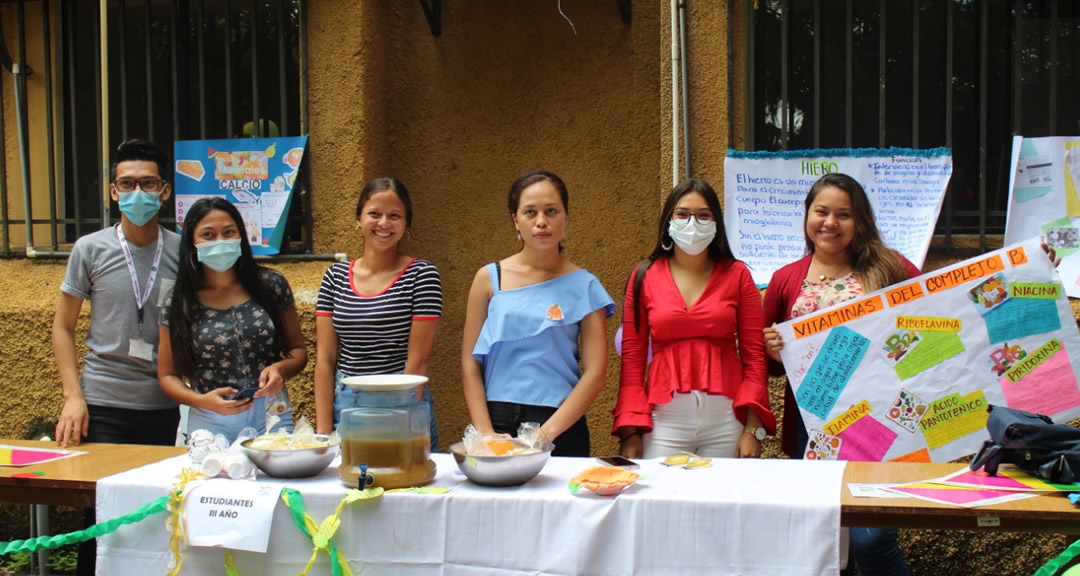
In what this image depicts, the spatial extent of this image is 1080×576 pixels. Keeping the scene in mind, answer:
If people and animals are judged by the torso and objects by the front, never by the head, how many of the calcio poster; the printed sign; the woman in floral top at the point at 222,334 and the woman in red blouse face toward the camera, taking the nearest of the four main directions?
4

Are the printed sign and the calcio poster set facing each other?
no

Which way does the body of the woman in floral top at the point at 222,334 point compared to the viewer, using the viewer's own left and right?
facing the viewer

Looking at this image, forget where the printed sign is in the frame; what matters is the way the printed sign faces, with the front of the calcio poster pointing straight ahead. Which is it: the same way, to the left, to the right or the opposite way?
the same way

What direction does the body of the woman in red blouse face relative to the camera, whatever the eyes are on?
toward the camera

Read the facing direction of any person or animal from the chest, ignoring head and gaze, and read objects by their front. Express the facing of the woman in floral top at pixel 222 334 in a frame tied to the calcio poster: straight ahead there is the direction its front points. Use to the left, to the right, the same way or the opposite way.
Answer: the same way

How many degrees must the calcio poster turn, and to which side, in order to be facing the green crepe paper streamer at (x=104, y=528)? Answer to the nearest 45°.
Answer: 0° — it already faces it

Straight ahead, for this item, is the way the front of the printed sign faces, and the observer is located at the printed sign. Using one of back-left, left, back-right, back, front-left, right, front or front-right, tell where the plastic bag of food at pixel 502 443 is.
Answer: left

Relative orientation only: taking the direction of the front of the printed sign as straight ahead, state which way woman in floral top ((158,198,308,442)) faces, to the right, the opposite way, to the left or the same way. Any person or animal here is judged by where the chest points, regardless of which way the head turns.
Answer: the same way

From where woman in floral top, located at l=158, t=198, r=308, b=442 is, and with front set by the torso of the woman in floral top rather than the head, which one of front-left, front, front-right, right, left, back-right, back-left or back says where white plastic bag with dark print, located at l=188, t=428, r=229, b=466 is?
front

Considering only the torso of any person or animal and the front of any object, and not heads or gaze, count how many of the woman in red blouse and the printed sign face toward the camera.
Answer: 2

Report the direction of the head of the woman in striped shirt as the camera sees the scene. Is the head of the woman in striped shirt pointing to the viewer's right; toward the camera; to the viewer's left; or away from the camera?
toward the camera

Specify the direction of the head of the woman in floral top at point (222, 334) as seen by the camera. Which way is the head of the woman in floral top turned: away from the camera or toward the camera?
toward the camera

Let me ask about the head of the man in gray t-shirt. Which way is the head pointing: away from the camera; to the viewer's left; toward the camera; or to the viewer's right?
toward the camera

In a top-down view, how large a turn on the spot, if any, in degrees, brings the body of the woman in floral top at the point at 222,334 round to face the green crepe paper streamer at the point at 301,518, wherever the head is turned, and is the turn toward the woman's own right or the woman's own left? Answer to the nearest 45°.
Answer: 0° — they already face it
